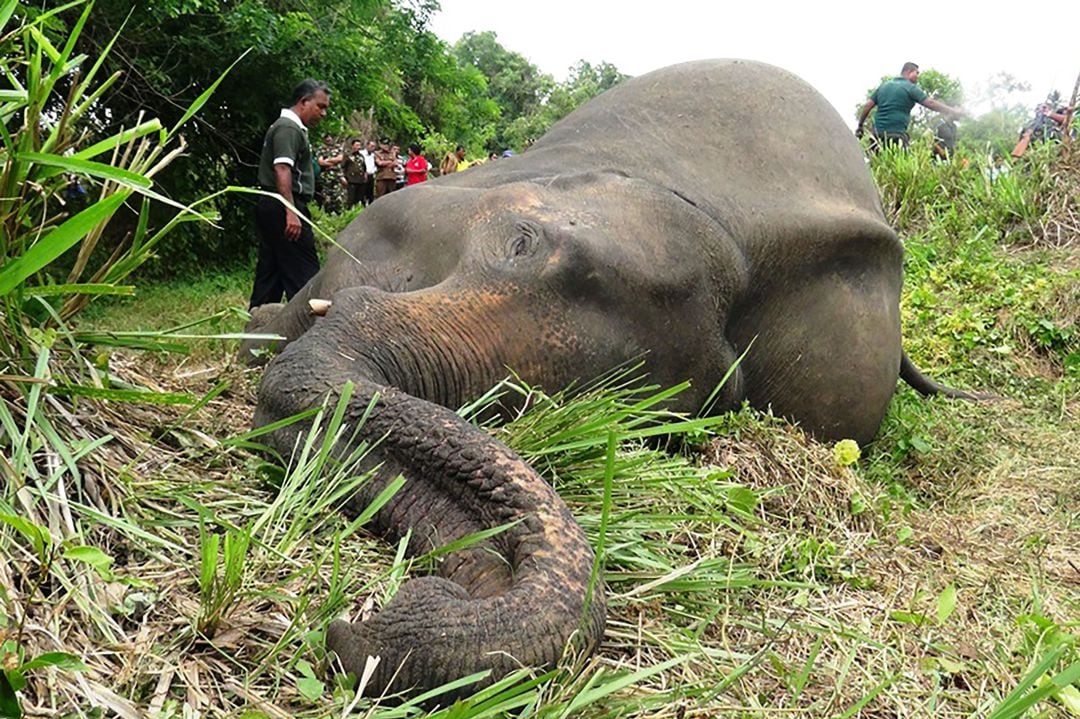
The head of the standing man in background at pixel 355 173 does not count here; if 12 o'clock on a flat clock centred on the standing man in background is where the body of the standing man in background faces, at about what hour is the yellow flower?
The yellow flower is roughly at 12 o'clock from the standing man in background.

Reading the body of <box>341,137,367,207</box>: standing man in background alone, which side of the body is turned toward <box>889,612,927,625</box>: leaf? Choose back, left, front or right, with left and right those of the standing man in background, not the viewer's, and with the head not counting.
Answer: front

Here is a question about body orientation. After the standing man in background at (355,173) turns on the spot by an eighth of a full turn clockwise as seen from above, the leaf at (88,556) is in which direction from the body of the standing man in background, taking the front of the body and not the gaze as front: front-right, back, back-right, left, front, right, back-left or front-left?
front-left

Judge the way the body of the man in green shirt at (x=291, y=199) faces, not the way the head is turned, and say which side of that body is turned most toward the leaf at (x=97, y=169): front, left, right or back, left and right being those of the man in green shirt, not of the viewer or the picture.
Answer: right

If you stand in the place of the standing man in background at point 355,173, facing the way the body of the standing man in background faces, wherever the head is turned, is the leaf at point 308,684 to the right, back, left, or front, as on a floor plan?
front

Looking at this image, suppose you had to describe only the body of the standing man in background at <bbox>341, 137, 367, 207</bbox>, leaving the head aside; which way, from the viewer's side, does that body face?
toward the camera
